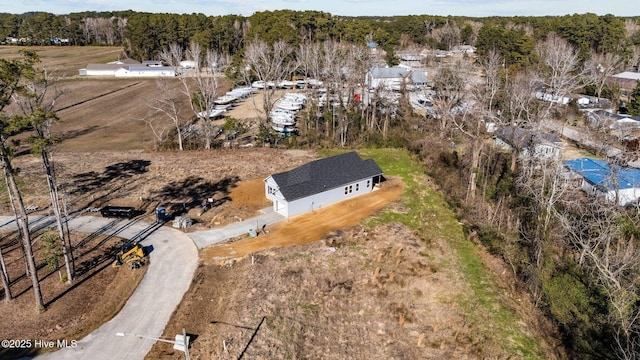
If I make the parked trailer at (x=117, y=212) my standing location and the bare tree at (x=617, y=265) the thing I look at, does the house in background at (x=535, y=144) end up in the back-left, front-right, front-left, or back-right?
front-left

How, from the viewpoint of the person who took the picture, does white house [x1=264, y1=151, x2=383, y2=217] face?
facing the viewer and to the left of the viewer

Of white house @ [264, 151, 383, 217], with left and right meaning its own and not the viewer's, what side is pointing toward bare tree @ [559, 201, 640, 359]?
left

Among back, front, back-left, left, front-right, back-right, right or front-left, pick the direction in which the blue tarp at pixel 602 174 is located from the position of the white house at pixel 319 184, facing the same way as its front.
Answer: back-left

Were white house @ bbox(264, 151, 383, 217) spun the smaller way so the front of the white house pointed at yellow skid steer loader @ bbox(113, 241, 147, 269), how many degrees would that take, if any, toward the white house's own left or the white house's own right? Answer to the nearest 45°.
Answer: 0° — it already faces it

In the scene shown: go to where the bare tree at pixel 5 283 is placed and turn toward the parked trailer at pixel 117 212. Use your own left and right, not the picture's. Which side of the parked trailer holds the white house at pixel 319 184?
right
